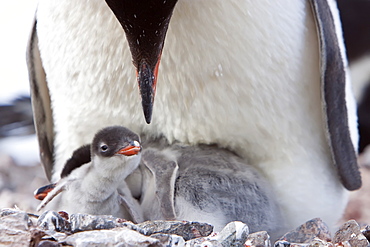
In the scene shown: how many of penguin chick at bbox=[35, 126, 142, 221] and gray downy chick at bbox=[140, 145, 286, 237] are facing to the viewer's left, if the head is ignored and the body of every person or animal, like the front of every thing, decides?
1

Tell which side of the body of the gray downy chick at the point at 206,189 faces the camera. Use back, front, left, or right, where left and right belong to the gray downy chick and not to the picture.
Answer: left

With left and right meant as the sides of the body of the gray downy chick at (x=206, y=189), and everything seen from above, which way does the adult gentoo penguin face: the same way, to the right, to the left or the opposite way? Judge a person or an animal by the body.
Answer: to the left

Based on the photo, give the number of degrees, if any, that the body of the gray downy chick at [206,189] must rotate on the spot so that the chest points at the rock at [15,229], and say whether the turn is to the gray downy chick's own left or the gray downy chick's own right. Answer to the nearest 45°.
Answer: approximately 45° to the gray downy chick's own left

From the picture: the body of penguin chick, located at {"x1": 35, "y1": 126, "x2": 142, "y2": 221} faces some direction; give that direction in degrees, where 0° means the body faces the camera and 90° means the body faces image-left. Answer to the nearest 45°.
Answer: approximately 315°
